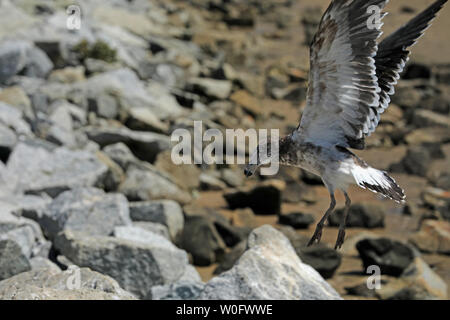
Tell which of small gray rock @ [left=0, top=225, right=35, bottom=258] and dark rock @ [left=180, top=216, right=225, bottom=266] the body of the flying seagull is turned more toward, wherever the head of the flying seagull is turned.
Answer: the small gray rock

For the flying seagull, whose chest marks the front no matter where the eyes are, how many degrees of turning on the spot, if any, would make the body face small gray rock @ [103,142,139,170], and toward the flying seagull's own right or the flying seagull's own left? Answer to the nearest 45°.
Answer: approximately 45° to the flying seagull's own right

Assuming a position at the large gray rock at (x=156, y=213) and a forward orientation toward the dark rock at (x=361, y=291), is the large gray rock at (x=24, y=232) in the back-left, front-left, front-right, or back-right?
back-right

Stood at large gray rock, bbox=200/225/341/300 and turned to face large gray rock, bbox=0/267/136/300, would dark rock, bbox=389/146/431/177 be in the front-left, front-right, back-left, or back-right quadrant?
back-right

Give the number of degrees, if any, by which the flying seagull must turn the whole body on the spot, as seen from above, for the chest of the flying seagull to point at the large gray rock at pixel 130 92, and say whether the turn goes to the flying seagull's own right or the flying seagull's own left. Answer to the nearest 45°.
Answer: approximately 45° to the flying seagull's own right

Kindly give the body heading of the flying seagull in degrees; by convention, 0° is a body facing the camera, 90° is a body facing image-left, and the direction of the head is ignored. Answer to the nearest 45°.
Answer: approximately 90°

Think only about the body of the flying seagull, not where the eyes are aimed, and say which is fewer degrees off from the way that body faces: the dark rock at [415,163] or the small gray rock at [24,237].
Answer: the small gray rock
